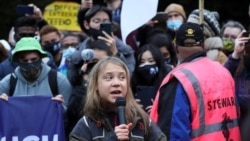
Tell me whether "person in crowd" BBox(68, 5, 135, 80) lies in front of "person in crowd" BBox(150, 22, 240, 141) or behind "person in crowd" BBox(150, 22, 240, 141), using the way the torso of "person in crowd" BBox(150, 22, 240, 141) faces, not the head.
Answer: in front

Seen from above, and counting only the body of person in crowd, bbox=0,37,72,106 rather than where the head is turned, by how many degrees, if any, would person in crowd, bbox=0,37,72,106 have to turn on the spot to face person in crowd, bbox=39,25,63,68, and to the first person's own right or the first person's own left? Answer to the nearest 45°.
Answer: approximately 180°

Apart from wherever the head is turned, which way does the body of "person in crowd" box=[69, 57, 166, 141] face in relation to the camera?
toward the camera

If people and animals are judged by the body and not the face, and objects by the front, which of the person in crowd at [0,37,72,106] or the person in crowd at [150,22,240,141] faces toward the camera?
the person in crowd at [0,37,72,106]

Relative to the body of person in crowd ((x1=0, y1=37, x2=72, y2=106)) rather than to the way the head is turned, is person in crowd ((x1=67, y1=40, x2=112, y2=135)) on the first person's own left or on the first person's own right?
on the first person's own left

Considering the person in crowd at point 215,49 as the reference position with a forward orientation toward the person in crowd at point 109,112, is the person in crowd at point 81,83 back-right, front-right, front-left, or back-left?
front-right

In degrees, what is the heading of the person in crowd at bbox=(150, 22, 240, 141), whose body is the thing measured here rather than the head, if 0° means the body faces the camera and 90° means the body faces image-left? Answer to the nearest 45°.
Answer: approximately 135°

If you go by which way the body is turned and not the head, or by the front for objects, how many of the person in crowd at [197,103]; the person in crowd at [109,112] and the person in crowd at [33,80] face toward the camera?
2
